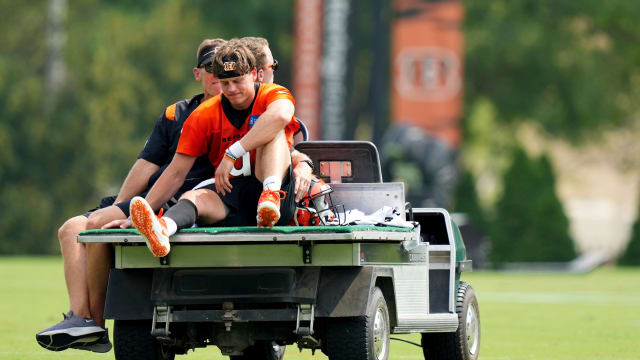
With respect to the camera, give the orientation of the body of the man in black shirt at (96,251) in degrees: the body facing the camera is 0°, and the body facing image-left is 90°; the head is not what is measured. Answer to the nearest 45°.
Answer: approximately 90°

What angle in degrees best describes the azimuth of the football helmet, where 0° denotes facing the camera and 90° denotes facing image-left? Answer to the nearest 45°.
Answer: approximately 315°

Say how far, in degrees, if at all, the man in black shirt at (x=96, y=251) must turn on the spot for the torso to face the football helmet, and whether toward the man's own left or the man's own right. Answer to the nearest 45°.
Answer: approximately 180°

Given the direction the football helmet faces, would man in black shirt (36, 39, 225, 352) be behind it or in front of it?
behind
